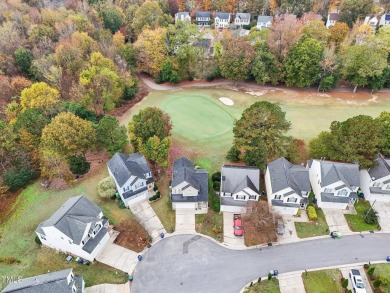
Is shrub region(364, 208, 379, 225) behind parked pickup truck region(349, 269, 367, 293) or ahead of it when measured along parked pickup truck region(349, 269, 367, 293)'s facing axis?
behind

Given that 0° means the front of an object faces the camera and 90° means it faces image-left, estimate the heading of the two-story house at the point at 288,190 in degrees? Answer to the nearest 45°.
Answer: approximately 0°

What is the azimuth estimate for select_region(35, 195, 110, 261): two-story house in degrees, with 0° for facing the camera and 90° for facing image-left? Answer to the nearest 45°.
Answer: approximately 315°

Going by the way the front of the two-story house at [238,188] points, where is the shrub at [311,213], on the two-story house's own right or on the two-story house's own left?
on the two-story house's own left

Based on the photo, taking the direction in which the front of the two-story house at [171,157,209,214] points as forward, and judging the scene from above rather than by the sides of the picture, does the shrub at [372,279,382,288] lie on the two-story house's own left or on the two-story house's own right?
on the two-story house's own left

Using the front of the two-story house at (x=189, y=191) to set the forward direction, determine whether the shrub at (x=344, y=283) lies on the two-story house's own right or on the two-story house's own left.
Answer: on the two-story house's own left

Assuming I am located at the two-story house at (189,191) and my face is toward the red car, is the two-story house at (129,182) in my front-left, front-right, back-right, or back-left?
back-right
